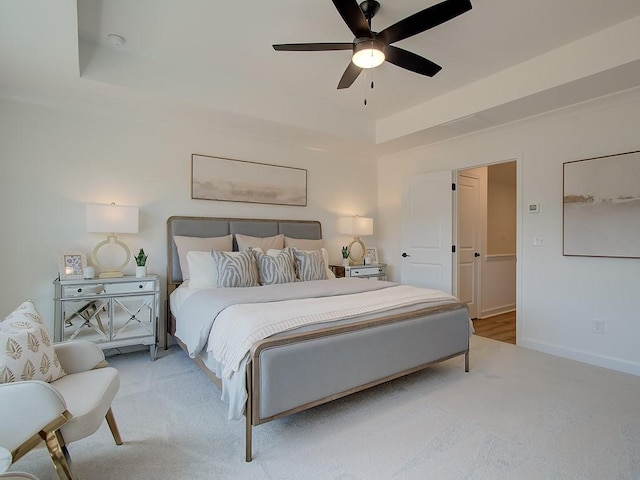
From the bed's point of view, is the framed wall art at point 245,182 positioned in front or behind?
behind

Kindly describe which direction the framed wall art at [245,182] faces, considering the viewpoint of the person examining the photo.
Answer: facing the viewer and to the right of the viewer

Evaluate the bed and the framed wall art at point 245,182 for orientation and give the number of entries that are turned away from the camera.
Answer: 0

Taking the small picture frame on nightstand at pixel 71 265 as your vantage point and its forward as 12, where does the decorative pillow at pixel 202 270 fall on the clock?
The decorative pillow is roughly at 10 o'clock from the small picture frame on nightstand.

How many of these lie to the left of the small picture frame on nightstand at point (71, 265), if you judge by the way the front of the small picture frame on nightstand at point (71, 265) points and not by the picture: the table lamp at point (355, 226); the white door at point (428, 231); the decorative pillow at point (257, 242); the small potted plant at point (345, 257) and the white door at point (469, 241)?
5

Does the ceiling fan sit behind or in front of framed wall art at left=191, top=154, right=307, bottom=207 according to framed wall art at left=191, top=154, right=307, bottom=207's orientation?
in front

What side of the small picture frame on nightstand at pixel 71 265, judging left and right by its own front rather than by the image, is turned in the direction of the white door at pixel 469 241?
left

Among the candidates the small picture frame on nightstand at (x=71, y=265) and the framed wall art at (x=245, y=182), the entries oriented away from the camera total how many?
0

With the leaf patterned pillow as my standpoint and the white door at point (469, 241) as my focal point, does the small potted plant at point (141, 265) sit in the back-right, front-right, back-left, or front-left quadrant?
front-left

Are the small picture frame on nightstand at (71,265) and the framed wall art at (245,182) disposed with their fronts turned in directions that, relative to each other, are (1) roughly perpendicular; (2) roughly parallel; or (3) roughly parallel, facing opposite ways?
roughly parallel

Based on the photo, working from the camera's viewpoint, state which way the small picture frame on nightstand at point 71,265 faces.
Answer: facing the viewer

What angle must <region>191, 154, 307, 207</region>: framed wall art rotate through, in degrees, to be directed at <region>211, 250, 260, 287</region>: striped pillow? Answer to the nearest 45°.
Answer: approximately 45° to its right

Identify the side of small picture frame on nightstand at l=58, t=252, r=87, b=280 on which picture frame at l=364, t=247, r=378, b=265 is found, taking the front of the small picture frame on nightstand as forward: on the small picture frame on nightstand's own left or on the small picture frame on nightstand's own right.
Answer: on the small picture frame on nightstand's own left

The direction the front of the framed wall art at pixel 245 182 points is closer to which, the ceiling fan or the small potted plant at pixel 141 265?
the ceiling fan
